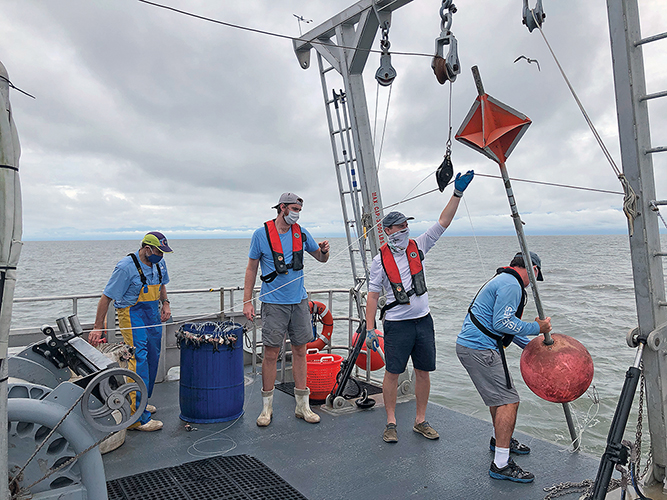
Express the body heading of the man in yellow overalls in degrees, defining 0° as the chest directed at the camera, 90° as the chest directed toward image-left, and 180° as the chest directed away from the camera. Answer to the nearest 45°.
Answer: approximately 315°

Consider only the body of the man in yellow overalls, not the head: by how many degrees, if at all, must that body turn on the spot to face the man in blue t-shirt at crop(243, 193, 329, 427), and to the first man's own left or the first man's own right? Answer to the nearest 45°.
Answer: approximately 45° to the first man's own left

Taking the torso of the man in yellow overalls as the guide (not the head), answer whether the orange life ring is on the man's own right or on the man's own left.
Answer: on the man's own left

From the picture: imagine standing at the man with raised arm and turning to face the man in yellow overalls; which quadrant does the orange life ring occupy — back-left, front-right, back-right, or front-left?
front-right

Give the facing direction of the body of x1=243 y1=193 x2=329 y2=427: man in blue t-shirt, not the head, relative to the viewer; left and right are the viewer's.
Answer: facing the viewer and to the right of the viewer

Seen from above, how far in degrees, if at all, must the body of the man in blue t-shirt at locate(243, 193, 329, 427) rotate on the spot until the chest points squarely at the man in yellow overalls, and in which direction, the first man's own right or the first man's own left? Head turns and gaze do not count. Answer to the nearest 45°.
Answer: approximately 135° to the first man's own right

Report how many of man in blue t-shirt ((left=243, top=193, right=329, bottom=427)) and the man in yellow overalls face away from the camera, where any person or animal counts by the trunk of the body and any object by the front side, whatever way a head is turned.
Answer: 0

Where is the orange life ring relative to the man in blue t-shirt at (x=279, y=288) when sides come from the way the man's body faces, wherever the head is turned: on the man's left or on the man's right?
on the man's left

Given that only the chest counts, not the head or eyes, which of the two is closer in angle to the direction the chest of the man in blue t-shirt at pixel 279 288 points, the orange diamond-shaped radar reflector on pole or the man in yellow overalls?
the orange diamond-shaped radar reflector on pole
